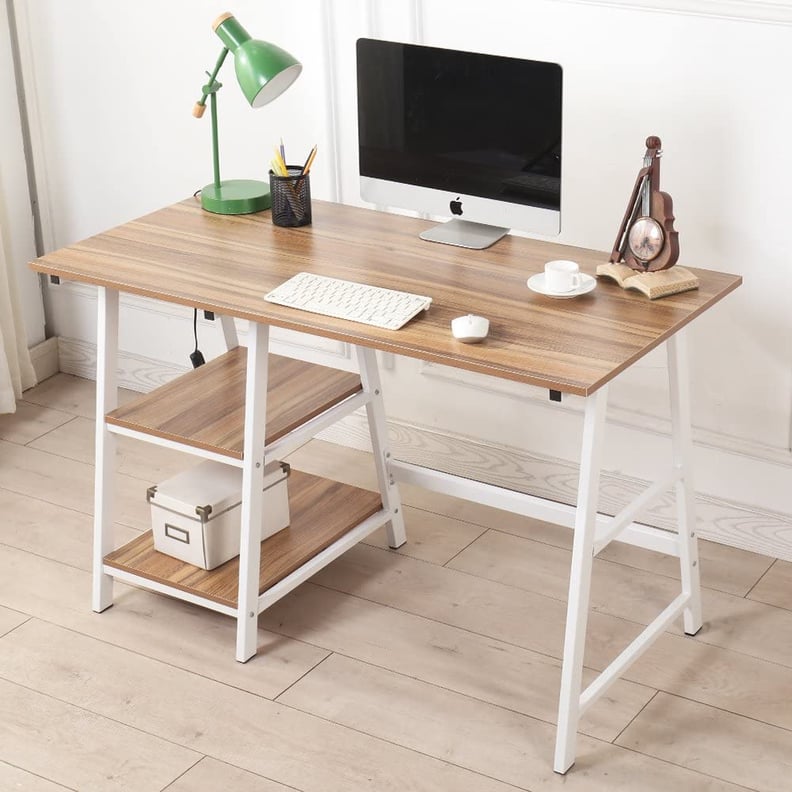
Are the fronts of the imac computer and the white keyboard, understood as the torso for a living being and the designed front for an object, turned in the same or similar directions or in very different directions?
same or similar directions

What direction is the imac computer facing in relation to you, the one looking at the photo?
facing the viewer and to the left of the viewer

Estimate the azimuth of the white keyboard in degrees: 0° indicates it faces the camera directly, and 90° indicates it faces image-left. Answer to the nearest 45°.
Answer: approximately 45°

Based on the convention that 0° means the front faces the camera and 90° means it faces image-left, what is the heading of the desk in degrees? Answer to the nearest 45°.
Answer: approximately 45°

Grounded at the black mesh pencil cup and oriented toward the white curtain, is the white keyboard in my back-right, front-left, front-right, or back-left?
back-left

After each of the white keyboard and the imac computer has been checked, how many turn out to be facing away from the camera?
0

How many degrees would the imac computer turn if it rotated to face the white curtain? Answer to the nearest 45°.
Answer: approximately 90° to its right

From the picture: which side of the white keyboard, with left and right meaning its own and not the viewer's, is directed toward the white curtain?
right

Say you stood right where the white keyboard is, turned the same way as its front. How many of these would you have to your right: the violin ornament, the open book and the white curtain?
1

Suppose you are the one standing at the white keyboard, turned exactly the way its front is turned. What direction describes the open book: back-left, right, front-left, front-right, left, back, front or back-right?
back-left

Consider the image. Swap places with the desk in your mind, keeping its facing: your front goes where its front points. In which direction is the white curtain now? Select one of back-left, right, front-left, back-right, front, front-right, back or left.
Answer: right
